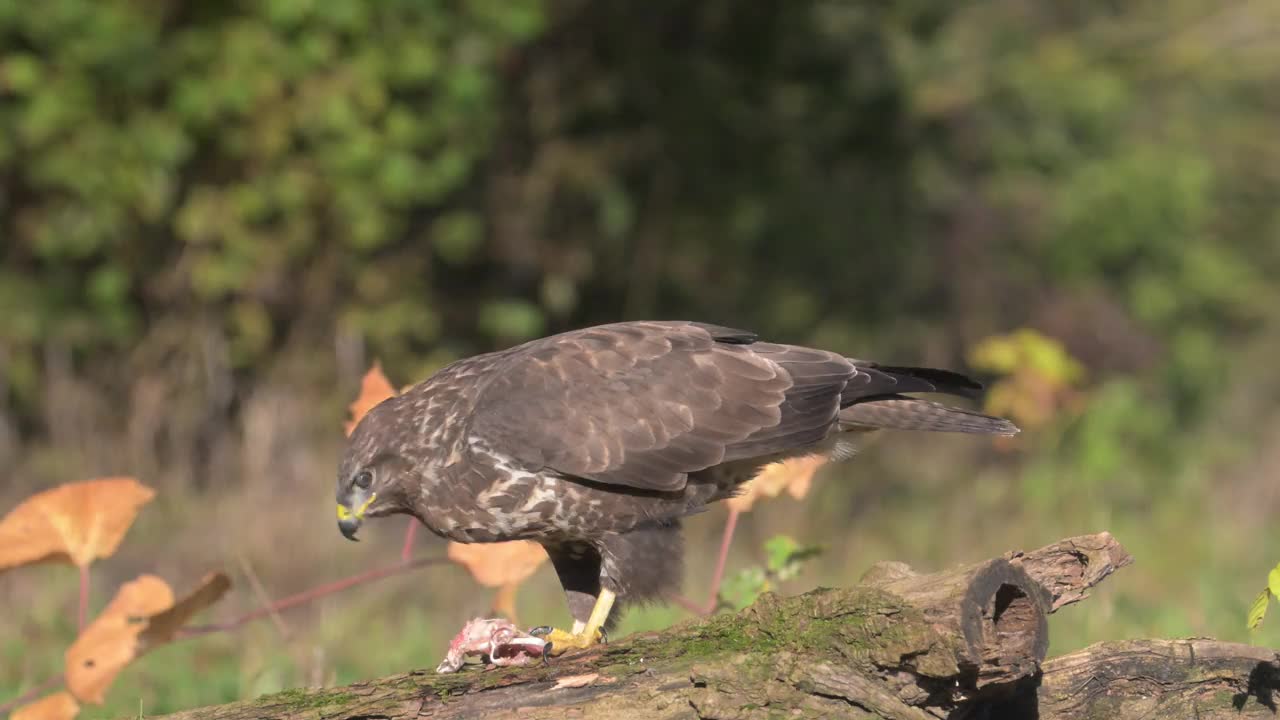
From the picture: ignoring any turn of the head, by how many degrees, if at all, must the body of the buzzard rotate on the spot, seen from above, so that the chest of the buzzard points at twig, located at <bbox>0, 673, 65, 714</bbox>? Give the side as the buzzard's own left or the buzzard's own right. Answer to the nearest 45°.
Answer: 0° — it already faces it

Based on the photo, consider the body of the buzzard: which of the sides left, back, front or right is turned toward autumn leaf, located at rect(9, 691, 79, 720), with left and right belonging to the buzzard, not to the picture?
front

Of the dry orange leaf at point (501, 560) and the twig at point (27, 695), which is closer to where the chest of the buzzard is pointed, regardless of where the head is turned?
the twig

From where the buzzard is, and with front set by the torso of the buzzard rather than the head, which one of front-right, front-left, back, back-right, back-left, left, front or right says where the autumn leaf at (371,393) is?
front-right

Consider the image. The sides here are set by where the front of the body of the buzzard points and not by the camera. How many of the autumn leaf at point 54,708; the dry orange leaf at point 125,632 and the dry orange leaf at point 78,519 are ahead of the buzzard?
3

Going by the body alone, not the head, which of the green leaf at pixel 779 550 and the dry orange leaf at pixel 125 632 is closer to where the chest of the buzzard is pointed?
the dry orange leaf

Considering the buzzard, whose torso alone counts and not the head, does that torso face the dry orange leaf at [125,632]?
yes

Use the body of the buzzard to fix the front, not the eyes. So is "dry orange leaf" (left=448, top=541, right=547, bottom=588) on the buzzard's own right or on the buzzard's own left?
on the buzzard's own right

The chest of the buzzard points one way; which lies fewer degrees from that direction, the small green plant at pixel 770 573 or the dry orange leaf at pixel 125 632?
the dry orange leaf

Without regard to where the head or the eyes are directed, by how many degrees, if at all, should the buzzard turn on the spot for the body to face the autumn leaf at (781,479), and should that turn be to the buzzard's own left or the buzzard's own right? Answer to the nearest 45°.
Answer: approximately 135° to the buzzard's own right

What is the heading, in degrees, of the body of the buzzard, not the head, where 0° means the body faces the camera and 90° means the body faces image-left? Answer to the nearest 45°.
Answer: approximately 90°

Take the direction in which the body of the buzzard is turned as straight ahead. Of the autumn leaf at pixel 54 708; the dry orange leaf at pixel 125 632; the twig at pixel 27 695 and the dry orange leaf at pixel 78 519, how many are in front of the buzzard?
4

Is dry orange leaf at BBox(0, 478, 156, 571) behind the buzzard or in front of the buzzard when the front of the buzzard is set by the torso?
in front
